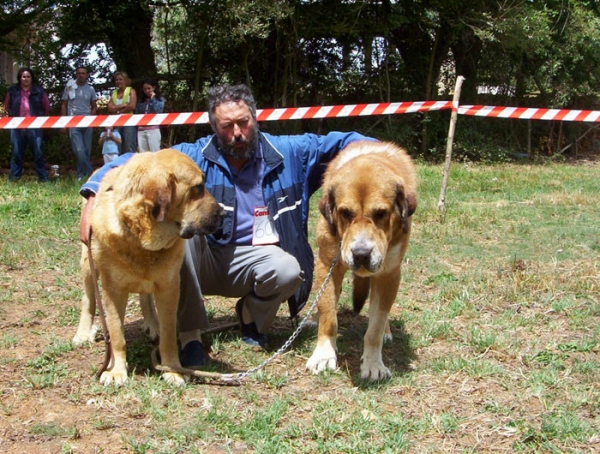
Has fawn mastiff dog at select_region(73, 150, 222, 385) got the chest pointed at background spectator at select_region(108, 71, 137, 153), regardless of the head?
no

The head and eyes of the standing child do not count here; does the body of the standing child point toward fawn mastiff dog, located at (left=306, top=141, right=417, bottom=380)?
yes

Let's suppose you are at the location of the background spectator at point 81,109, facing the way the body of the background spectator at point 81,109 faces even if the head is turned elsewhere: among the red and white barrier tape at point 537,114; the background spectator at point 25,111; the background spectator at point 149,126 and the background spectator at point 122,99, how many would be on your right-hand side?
1

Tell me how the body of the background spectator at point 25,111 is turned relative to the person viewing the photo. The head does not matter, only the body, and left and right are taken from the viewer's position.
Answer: facing the viewer

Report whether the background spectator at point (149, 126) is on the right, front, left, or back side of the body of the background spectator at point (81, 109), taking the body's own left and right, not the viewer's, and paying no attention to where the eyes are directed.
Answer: left

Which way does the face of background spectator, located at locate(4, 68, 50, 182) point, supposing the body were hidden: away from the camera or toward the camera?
toward the camera

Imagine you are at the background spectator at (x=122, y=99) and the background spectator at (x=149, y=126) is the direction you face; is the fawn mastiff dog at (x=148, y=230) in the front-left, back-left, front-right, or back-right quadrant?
front-right

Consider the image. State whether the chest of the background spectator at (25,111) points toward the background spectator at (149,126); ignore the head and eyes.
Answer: no

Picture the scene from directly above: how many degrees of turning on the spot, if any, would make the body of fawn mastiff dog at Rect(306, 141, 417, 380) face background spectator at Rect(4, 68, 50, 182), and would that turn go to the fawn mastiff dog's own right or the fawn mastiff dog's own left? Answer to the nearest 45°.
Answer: approximately 135° to the fawn mastiff dog's own right

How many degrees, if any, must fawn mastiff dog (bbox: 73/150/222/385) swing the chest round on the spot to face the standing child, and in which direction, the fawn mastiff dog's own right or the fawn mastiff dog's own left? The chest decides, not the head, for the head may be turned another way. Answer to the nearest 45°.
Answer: approximately 180°

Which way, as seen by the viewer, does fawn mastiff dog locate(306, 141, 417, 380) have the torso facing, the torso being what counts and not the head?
toward the camera

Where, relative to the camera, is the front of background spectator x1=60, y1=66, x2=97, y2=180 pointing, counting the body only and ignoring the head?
toward the camera

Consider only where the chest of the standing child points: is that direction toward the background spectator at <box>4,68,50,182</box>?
no

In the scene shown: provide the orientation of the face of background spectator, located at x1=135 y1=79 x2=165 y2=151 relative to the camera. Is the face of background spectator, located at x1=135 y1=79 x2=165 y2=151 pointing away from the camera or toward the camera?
toward the camera
